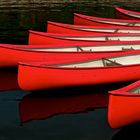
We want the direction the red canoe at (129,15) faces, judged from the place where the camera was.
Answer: facing to the left of the viewer

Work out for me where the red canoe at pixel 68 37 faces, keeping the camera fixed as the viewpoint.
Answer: facing to the left of the viewer

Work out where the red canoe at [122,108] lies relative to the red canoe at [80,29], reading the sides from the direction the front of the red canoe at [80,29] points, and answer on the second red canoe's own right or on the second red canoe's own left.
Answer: on the second red canoe's own left

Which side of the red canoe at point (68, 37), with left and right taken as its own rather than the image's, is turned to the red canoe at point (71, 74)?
left

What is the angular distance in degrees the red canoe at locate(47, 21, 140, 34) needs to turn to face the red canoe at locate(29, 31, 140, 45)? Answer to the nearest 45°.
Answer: approximately 90° to its left

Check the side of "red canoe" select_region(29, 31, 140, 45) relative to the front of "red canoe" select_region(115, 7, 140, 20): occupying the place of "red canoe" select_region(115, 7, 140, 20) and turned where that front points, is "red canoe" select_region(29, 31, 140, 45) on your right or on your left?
on your left

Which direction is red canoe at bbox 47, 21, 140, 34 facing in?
to the viewer's left

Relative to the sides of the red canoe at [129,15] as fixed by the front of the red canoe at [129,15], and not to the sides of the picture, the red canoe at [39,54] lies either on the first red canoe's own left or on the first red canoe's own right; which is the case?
on the first red canoe's own left

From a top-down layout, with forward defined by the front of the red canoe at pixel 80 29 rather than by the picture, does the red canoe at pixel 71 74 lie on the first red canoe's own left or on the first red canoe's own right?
on the first red canoe's own left

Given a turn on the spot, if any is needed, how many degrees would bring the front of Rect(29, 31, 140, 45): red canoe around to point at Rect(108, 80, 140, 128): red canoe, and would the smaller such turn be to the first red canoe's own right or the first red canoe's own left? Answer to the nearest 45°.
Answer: approximately 90° to the first red canoe's own left
